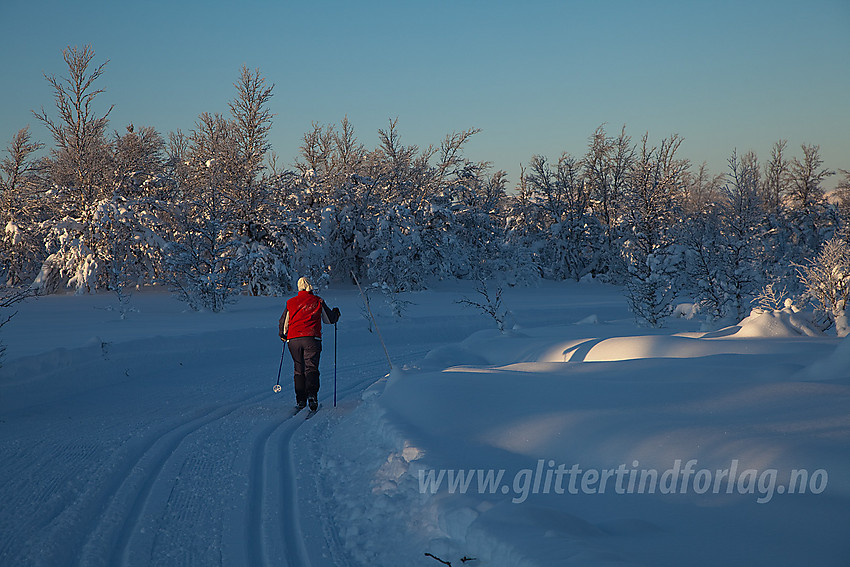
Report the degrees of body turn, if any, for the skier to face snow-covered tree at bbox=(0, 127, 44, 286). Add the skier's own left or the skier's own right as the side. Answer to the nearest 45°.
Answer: approximately 45° to the skier's own left

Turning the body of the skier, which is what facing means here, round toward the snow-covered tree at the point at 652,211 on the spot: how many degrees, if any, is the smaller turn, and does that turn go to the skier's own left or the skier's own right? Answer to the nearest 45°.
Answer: approximately 45° to the skier's own right

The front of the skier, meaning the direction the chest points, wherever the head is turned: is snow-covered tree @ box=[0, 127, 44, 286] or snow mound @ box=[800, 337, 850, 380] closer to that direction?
the snow-covered tree

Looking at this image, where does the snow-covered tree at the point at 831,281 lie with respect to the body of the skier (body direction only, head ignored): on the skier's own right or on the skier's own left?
on the skier's own right

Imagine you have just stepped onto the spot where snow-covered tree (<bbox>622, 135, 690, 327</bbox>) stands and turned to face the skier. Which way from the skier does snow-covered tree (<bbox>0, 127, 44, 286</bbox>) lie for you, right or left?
right

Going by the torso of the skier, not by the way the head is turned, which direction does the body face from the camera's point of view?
away from the camera
